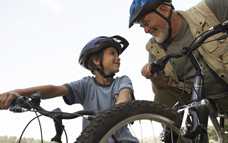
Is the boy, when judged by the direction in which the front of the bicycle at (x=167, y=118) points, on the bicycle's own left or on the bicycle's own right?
on the bicycle's own right

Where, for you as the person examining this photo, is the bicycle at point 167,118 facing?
facing the viewer and to the left of the viewer

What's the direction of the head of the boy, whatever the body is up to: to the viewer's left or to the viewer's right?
to the viewer's right

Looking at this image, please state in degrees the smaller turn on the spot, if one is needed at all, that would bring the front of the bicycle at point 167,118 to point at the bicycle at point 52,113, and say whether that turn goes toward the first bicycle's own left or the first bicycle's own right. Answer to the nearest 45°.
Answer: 0° — it already faces it
